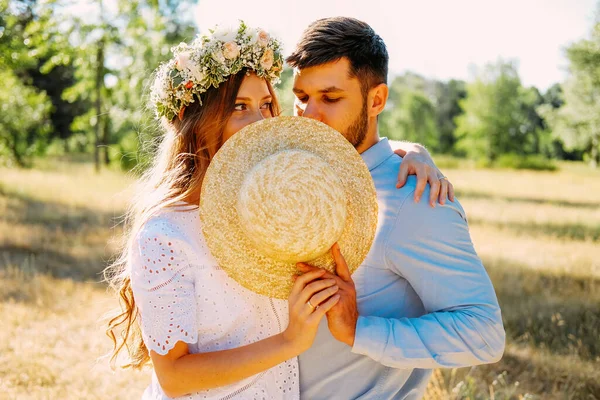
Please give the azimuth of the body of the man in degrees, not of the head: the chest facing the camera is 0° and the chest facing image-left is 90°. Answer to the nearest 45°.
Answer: approximately 45°

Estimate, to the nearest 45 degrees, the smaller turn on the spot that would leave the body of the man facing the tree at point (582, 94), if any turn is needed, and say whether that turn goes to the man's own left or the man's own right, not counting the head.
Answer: approximately 135° to the man's own right

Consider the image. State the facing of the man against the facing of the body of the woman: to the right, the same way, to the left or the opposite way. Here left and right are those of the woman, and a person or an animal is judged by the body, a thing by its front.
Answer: to the right

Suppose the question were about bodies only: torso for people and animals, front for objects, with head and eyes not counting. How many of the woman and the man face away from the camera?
0

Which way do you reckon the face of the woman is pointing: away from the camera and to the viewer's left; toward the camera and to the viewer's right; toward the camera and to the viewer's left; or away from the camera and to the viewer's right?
toward the camera and to the viewer's right

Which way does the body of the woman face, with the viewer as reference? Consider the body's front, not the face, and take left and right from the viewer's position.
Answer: facing the viewer and to the right of the viewer

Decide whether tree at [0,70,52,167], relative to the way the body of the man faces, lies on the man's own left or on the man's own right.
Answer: on the man's own right

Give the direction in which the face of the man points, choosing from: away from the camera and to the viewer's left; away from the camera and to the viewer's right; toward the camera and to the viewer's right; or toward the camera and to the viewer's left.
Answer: toward the camera and to the viewer's left

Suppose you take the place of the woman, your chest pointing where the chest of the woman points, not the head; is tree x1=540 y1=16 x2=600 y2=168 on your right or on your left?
on your left
